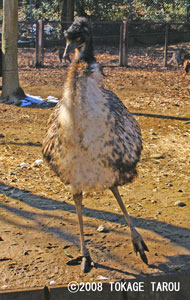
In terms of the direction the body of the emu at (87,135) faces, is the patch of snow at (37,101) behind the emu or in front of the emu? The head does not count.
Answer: behind

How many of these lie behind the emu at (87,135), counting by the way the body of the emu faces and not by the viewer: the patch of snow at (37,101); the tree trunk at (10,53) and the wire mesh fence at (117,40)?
3

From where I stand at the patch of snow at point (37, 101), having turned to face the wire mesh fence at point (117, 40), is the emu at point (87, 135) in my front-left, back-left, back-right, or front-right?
back-right

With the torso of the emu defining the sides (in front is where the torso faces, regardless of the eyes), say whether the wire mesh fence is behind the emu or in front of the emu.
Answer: behind

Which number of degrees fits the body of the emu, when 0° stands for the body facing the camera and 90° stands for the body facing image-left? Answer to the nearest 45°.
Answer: approximately 0°

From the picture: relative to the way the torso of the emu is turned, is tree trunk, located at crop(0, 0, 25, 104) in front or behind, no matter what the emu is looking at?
behind
